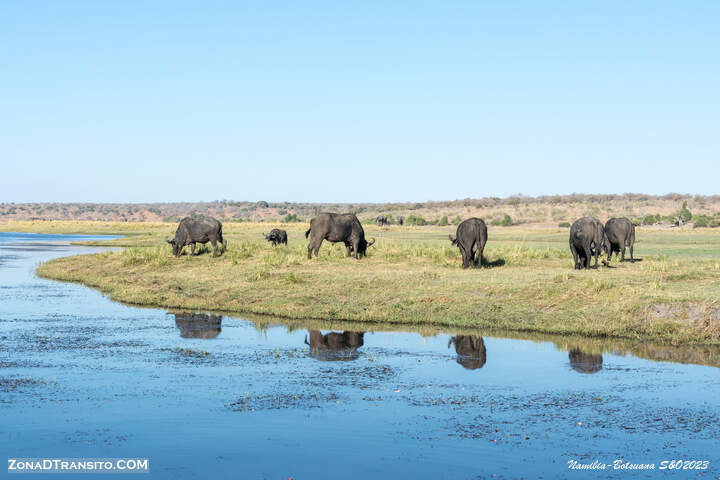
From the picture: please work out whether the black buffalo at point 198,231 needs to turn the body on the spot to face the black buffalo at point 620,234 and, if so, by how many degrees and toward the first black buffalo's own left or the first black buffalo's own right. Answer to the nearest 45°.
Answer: approximately 180°

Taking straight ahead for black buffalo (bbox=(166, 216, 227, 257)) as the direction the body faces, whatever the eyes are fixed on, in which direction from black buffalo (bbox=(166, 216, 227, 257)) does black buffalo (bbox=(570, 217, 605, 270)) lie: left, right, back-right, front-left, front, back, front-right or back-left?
back-left

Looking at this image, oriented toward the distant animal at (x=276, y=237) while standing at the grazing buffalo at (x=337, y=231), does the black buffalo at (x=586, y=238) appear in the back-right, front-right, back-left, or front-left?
back-right

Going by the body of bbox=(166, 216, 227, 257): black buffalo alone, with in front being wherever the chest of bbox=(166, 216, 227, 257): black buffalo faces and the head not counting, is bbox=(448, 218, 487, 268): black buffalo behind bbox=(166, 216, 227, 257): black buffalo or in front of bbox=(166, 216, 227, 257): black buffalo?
behind

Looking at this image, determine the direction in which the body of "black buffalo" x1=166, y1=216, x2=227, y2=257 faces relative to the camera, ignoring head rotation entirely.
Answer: to the viewer's left

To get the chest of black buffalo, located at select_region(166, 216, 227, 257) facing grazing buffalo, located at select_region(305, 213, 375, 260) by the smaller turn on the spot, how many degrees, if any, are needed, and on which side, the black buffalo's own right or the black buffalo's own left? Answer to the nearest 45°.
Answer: approximately 135° to the black buffalo's own left

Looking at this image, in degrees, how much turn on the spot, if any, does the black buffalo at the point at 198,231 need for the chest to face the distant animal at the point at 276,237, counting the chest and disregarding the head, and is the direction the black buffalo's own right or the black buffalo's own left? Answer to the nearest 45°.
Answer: approximately 135° to the black buffalo's own right
